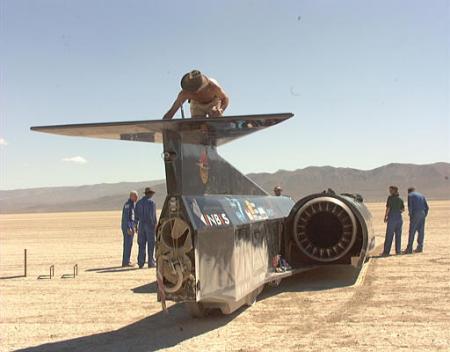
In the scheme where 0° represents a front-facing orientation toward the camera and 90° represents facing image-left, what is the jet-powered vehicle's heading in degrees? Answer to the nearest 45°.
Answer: approximately 225°

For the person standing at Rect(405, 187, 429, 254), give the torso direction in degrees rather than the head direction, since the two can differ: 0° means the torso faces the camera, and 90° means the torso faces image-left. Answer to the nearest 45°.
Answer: approximately 135°

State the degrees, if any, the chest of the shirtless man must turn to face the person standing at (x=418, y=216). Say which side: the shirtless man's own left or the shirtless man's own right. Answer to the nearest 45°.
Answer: approximately 180°

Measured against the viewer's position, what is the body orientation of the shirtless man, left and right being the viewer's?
facing the viewer and to the left of the viewer

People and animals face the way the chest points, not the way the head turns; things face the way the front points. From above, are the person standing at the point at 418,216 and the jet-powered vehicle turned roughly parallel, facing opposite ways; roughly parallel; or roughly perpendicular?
roughly perpendicular
